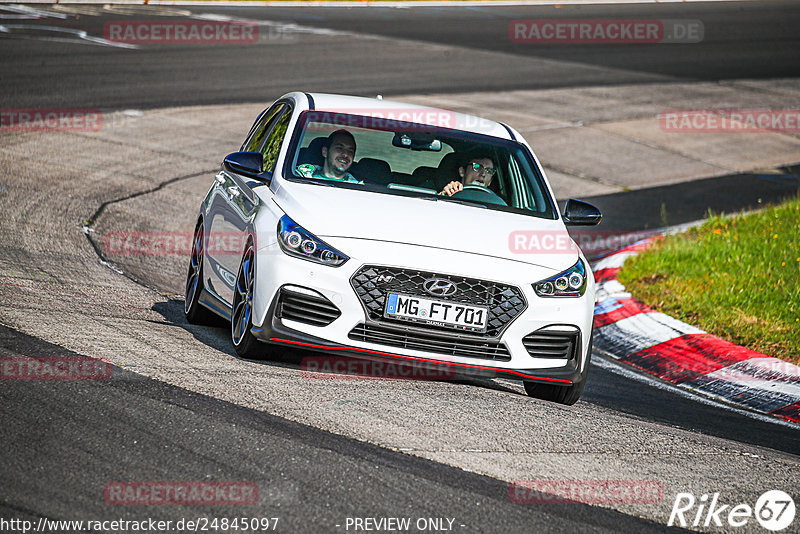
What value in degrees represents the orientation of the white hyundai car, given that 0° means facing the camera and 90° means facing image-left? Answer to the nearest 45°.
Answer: approximately 0°
